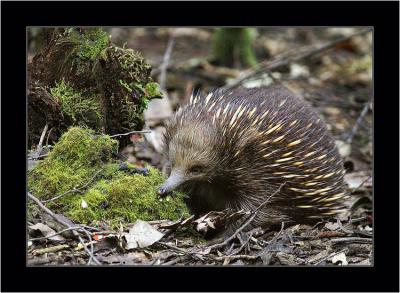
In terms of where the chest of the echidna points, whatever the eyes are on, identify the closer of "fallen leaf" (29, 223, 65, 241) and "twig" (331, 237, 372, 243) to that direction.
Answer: the fallen leaf

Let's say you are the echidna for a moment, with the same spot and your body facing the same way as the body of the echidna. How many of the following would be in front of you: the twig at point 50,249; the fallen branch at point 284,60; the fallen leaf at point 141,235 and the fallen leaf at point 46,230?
3

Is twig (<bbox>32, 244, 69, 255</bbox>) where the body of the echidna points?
yes

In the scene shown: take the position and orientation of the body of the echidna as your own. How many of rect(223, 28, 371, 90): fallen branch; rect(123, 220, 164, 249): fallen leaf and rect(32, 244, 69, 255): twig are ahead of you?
2

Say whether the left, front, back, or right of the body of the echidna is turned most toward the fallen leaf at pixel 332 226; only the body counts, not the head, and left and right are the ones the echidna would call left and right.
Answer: back

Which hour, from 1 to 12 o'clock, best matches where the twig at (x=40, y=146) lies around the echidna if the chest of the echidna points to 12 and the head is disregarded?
The twig is roughly at 1 o'clock from the echidna.

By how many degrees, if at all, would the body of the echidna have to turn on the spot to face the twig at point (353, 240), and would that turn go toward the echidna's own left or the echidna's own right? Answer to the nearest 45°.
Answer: approximately 135° to the echidna's own left

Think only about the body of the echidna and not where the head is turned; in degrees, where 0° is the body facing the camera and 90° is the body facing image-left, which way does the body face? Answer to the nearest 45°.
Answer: approximately 45°

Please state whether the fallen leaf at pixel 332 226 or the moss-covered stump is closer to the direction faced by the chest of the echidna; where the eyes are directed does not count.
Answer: the moss-covered stump

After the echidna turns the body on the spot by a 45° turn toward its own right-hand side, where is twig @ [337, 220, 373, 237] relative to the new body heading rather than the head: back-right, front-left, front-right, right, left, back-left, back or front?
back

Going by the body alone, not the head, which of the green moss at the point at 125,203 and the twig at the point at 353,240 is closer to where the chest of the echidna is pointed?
the green moss
